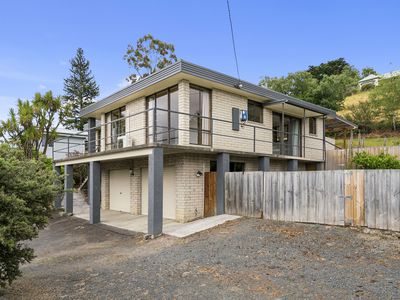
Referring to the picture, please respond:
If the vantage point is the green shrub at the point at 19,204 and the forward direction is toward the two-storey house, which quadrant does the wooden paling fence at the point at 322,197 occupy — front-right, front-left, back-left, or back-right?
front-right

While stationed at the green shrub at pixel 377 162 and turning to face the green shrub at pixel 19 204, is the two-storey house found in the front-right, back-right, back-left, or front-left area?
front-right

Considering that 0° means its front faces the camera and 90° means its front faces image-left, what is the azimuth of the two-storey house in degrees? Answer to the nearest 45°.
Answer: approximately 45°

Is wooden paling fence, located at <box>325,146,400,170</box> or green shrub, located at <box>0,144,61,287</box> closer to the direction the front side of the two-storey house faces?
the green shrub

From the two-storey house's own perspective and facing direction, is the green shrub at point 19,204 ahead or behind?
ahead

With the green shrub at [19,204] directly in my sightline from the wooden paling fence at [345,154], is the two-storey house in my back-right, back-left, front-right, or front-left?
front-right

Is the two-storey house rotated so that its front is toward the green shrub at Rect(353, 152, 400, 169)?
no
